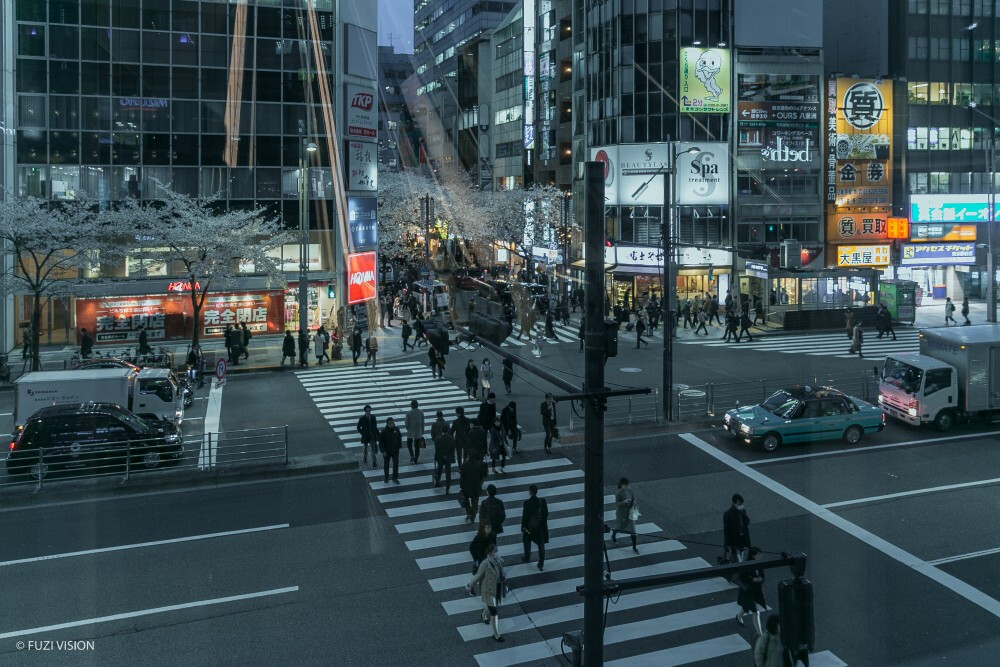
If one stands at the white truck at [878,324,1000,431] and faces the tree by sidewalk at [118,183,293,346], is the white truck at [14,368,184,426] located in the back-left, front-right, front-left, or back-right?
front-left

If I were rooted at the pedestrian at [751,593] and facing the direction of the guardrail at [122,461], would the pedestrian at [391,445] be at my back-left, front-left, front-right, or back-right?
front-right

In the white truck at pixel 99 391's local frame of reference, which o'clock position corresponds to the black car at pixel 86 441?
The black car is roughly at 3 o'clock from the white truck.

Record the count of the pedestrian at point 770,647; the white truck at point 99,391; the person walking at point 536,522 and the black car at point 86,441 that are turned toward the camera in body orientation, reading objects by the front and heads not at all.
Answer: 0

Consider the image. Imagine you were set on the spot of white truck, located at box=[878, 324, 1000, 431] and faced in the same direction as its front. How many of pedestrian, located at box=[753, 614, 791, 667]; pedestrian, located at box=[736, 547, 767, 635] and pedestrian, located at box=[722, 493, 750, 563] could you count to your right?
0

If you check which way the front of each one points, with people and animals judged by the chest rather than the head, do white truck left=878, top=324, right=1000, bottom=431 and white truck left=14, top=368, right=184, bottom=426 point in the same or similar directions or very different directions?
very different directions

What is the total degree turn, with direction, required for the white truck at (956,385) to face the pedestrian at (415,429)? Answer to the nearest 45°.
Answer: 0° — it already faces them

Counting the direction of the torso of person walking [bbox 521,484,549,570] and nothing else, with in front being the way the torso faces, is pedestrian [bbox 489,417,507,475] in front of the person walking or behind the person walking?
in front

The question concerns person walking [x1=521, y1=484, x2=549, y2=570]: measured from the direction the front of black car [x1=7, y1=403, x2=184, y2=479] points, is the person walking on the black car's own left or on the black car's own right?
on the black car's own right

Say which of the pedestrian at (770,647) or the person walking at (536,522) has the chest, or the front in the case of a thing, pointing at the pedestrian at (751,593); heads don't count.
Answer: the pedestrian at (770,647)

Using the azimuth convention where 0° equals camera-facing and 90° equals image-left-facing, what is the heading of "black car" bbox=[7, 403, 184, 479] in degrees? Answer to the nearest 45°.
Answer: approximately 270°
